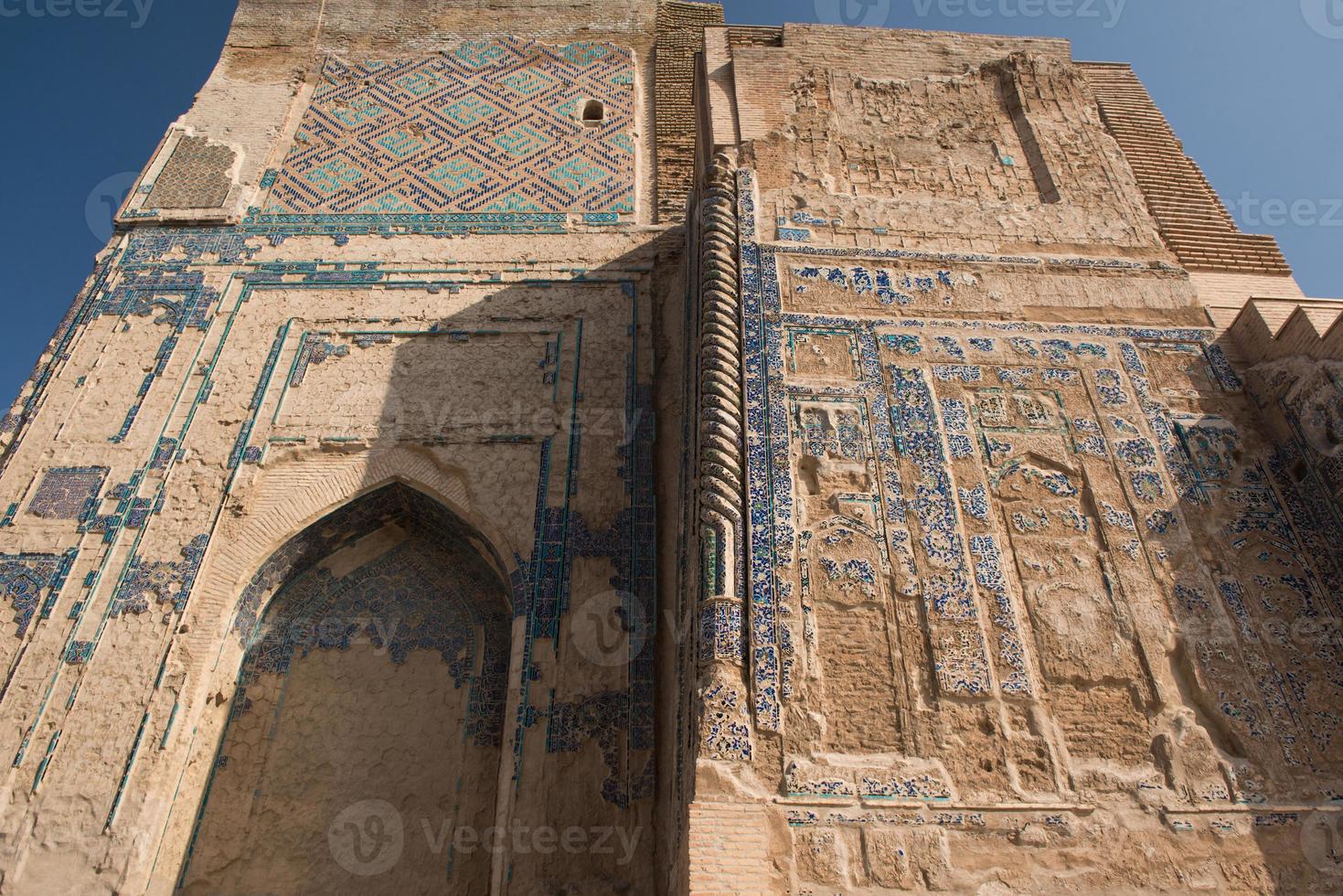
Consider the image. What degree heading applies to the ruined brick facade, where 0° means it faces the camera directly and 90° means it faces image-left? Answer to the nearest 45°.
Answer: approximately 0°
